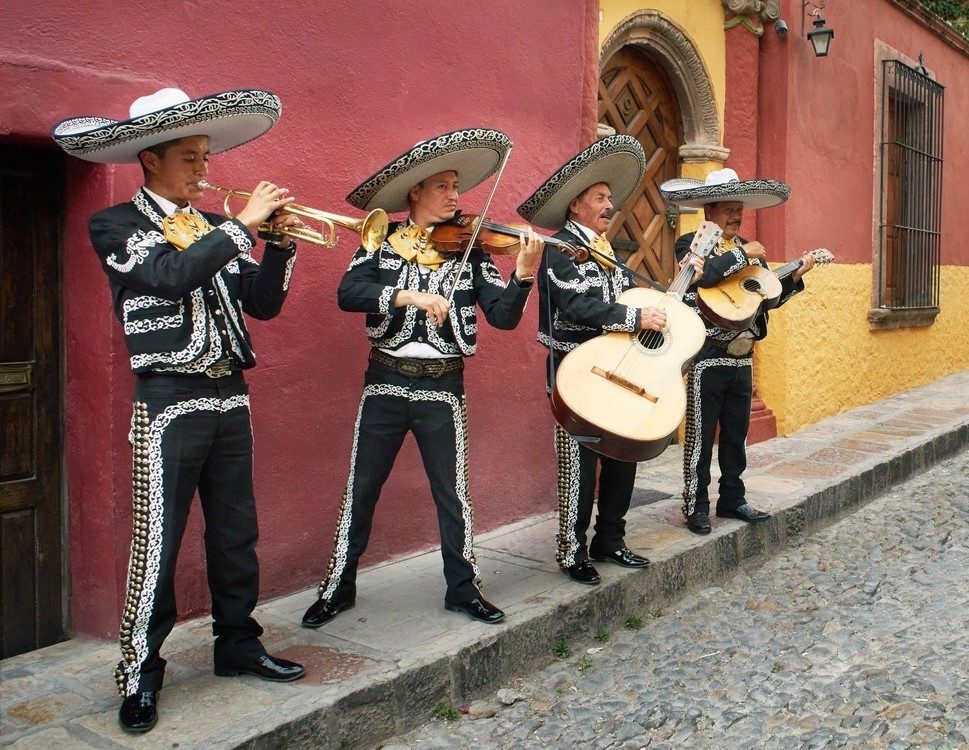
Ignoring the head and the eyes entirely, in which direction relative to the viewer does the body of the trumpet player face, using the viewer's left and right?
facing the viewer and to the right of the viewer

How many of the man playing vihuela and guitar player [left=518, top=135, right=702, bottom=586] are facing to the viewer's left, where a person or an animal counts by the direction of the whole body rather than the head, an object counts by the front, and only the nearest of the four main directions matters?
0

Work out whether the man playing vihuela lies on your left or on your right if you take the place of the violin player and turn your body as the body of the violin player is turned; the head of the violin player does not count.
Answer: on your left

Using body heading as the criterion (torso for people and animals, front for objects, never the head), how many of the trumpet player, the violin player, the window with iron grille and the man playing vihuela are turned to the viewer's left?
0

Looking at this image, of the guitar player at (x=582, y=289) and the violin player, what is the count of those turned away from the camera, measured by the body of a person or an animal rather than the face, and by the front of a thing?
0

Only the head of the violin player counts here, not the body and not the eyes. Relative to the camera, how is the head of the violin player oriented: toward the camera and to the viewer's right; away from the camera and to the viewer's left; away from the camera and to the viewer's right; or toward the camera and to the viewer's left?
toward the camera and to the viewer's right

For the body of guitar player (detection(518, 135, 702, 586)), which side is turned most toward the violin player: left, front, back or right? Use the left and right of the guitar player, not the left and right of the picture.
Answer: right

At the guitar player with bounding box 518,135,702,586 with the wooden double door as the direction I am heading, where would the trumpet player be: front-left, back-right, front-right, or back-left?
back-left

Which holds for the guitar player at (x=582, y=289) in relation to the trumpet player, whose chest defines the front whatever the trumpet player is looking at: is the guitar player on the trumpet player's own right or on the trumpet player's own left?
on the trumpet player's own left

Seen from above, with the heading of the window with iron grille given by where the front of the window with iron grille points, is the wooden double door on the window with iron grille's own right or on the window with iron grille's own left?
on the window with iron grille's own right

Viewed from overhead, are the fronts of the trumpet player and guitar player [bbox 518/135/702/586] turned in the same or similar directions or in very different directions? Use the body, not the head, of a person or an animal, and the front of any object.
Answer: same or similar directions

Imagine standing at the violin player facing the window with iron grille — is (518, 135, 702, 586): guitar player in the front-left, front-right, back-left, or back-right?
front-right

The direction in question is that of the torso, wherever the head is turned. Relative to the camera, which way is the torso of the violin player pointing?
toward the camera
